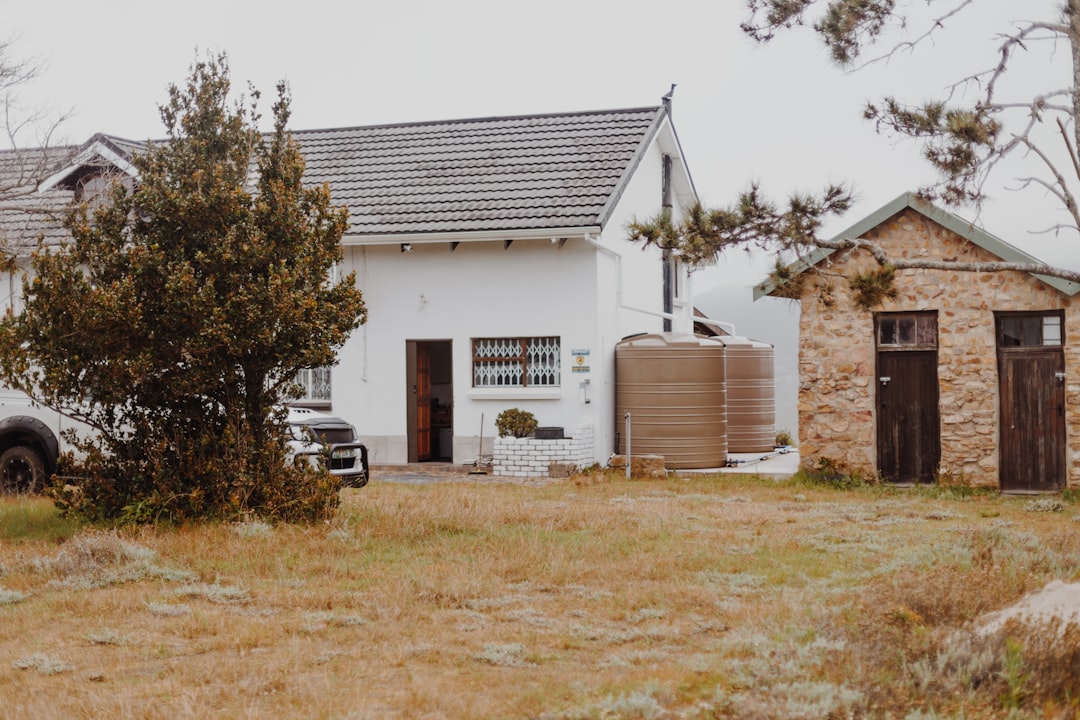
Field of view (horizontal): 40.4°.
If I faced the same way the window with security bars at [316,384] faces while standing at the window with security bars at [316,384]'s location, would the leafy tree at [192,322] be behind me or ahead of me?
ahead

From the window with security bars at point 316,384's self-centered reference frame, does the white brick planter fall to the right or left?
on its left

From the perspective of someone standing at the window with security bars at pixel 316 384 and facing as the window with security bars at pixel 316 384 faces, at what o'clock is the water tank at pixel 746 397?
The water tank is roughly at 9 o'clock from the window with security bars.

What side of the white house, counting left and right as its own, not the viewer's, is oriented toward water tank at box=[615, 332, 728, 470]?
left

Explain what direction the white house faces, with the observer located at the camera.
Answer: facing the viewer

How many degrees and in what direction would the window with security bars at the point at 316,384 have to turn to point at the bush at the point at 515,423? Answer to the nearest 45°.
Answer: approximately 45° to its left

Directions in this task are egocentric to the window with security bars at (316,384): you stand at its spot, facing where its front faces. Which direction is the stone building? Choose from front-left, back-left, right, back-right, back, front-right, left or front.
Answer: front-left

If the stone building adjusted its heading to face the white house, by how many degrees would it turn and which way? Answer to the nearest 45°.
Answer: approximately 90° to its right

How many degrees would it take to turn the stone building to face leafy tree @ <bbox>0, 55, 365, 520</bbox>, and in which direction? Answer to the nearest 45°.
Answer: approximately 45° to its right

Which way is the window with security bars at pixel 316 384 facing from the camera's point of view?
toward the camera
